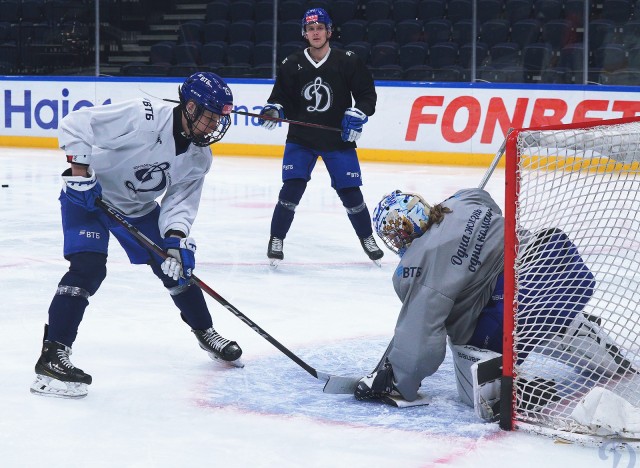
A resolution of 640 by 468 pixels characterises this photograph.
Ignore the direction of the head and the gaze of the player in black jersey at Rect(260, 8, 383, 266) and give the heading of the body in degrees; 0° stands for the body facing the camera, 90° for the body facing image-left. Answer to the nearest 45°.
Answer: approximately 0°

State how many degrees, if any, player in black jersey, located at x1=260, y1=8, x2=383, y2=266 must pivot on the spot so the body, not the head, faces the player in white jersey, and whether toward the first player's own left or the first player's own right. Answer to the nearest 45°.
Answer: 0° — they already face them

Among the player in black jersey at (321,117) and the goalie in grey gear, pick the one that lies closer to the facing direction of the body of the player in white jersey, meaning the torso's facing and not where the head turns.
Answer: the goalie in grey gear

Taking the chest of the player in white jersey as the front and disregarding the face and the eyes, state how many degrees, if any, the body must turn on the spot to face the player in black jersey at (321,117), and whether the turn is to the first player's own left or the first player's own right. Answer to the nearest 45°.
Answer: approximately 90° to the first player's own left
